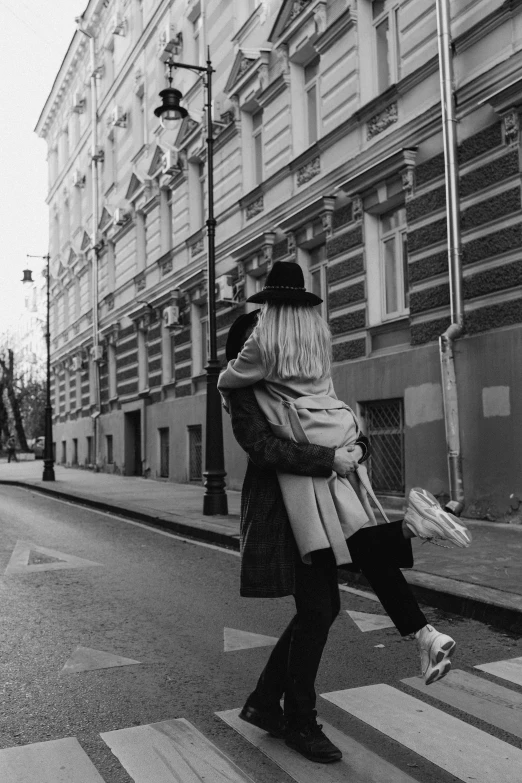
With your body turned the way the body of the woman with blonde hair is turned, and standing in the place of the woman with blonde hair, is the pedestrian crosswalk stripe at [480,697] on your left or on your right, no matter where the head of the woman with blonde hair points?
on your right

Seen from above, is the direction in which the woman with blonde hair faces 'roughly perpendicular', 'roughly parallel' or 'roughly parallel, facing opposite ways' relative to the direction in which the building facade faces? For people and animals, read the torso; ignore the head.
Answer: roughly perpendicular

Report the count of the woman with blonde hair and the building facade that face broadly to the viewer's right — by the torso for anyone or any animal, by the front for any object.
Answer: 0

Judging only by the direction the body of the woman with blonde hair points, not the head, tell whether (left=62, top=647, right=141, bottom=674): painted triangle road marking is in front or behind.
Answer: in front

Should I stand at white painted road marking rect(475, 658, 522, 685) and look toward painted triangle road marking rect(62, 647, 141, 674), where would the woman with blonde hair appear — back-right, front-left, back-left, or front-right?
front-left

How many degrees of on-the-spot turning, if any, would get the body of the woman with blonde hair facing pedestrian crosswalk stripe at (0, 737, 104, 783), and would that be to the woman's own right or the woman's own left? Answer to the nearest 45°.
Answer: approximately 45° to the woman's own left

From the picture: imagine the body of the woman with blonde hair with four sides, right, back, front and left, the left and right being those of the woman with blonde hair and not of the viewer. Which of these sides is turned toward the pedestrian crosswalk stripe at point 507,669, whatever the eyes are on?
right

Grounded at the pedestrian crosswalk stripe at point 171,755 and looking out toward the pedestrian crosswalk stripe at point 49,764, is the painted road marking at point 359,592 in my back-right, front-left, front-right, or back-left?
back-right

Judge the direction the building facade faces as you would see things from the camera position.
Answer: facing the viewer and to the left of the viewer

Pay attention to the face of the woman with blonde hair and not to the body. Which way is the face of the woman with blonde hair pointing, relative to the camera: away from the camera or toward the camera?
away from the camera

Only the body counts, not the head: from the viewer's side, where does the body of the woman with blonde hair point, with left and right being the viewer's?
facing away from the viewer and to the left of the viewer
